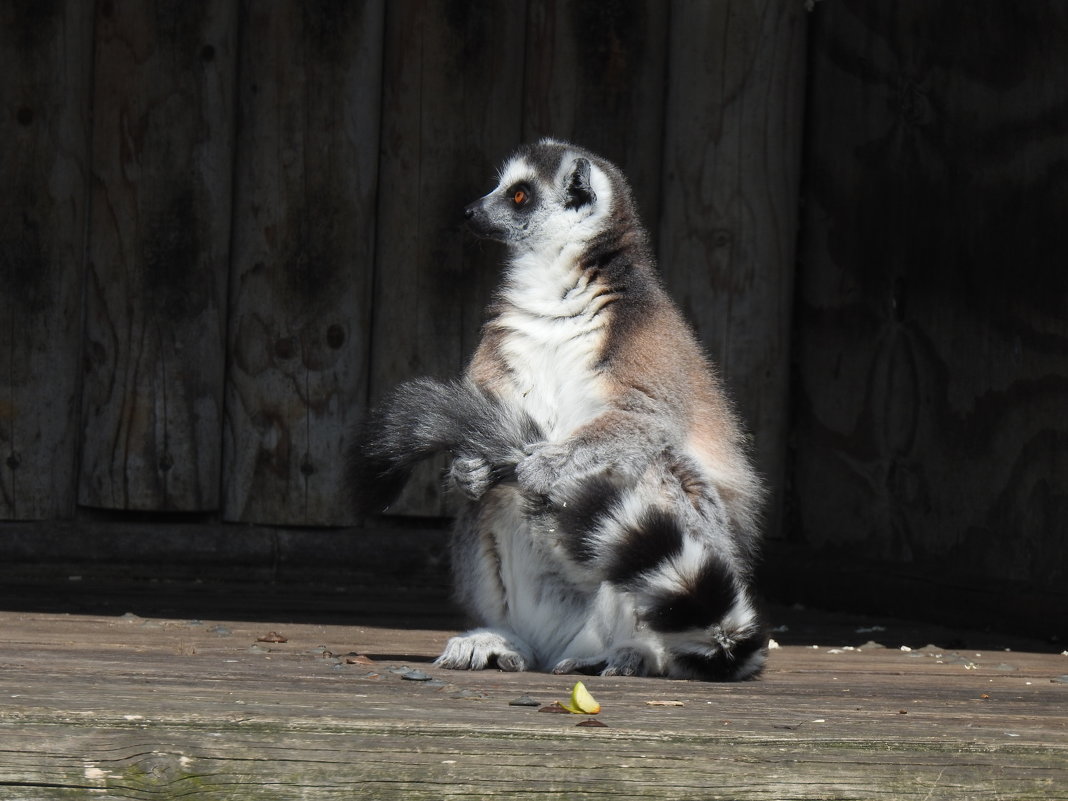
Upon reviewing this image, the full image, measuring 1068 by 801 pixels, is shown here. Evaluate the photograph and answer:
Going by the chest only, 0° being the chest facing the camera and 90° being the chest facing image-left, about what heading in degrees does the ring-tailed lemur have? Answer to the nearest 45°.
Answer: approximately 45°

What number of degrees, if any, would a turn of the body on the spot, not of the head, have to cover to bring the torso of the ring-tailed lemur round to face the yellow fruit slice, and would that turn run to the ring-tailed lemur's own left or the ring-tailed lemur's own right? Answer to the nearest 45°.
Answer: approximately 45° to the ring-tailed lemur's own left
